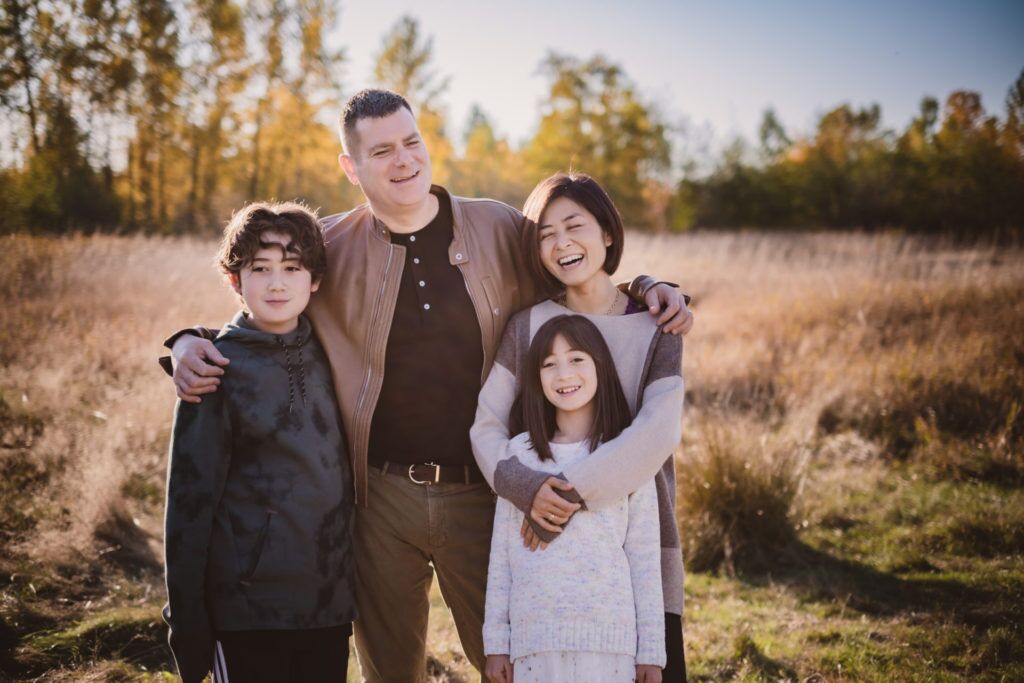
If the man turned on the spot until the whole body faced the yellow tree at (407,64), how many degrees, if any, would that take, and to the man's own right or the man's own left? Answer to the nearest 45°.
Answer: approximately 180°

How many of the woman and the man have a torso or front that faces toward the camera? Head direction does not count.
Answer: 2

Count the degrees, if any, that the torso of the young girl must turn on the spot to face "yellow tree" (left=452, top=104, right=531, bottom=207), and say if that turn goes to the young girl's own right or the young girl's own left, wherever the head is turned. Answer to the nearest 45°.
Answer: approximately 180°

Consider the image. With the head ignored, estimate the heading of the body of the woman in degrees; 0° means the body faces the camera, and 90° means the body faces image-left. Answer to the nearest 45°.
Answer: approximately 0°

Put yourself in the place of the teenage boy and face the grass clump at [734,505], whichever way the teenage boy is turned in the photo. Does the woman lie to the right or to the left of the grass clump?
right

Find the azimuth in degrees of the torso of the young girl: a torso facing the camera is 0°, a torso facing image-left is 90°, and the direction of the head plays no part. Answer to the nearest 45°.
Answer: approximately 0°
